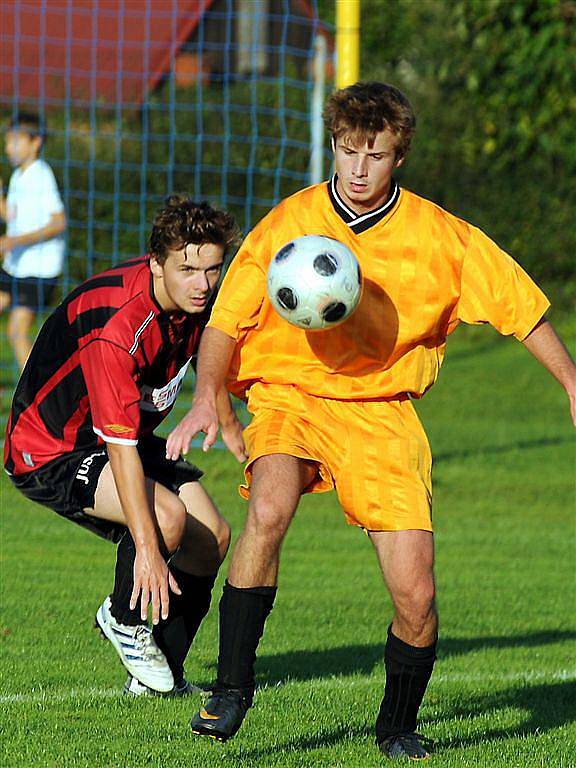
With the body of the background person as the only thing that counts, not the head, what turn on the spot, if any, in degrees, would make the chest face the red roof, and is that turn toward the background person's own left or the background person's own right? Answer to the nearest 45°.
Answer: approximately 135° to the background person's own right

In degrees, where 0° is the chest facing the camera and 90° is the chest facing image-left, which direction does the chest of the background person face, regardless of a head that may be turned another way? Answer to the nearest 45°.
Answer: approximately 45°
